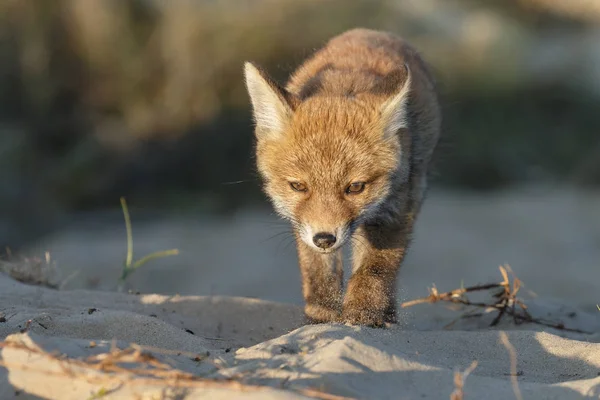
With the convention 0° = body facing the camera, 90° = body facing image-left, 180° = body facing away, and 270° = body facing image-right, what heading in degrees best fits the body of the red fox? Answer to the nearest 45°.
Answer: approximately 0°

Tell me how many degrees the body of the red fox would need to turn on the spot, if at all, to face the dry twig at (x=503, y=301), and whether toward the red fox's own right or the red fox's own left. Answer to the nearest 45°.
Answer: approximately 90° to the red fox's own left
